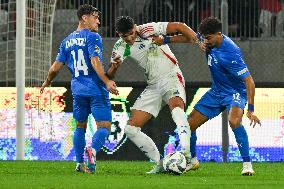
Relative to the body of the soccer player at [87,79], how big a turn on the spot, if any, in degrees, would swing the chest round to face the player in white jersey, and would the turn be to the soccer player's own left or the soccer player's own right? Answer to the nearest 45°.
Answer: approximately 45° to the soccer player's own right

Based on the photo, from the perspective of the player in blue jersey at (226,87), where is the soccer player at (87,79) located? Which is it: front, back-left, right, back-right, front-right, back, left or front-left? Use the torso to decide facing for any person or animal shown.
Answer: front-right

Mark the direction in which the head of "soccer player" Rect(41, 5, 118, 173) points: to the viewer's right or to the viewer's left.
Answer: to the viewer's right

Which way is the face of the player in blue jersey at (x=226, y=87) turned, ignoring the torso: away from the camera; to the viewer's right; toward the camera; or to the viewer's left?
to the viewer's left

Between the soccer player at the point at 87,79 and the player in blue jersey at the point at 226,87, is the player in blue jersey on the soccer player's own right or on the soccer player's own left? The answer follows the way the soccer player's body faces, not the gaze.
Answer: on the soccer player's own right

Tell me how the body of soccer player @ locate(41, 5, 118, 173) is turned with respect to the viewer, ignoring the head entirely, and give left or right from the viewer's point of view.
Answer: facing away from the viewer and to the right of the viewer

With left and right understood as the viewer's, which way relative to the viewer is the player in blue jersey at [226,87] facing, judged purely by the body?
facing the viewer and to the left of the viewer

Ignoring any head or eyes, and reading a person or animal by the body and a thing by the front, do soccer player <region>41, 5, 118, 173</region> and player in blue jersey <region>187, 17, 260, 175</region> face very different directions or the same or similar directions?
very different directions

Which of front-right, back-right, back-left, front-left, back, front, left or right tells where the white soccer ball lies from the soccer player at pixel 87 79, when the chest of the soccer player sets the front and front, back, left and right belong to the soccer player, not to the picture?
right
